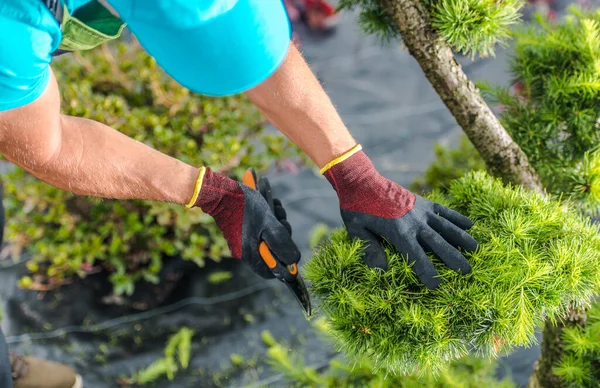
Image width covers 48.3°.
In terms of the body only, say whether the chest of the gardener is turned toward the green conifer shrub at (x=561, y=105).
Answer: no

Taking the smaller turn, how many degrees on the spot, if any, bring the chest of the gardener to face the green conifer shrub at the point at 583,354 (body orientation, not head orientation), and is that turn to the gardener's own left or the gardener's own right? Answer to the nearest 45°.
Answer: approximately 45° to the gardener's own left

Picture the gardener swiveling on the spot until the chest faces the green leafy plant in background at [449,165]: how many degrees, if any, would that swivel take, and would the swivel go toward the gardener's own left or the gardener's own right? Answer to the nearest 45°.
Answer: approximately 90° to the gardener's own left

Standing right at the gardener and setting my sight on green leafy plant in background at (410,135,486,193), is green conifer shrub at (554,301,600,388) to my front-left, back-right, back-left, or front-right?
front-right

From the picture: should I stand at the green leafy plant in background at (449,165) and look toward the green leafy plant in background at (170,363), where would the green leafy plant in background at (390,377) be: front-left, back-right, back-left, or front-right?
front-left

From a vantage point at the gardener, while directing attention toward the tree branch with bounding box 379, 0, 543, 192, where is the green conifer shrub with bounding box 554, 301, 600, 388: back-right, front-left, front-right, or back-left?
front-right

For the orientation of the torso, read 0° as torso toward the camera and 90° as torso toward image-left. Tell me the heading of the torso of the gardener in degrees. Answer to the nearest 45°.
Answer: approximately 315°
